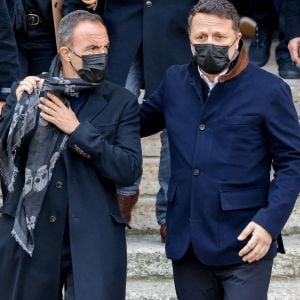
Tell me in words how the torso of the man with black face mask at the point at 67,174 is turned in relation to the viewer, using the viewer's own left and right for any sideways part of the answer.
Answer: facing the viewer

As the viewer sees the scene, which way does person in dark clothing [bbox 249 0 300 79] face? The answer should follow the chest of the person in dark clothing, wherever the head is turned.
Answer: toward the camera

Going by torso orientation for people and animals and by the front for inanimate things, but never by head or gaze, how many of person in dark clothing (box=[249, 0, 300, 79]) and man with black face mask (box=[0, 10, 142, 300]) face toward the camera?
2

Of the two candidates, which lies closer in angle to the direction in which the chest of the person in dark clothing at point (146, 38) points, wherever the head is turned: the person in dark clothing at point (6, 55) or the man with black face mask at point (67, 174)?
the man with black face mask

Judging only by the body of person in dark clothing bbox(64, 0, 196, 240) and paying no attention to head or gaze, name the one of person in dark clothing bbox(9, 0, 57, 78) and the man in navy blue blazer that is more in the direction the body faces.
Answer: the man in navy blue blazer

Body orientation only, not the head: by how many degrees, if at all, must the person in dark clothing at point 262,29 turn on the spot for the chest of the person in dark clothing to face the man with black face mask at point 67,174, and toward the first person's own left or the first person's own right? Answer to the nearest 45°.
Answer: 0° — they already face them

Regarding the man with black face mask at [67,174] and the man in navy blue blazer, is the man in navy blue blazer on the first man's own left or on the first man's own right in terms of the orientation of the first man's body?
on the first man's own left

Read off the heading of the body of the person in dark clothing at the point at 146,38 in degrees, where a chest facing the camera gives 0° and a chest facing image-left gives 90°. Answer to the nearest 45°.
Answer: approximately 0°

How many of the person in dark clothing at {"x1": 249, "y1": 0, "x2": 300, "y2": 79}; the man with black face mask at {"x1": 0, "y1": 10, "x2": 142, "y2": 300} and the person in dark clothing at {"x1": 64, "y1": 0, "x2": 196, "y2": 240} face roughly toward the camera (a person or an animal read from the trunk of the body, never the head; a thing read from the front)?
3

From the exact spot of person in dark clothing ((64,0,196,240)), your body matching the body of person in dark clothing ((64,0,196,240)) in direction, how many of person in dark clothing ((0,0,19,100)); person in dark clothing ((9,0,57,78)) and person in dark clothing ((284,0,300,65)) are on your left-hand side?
1
